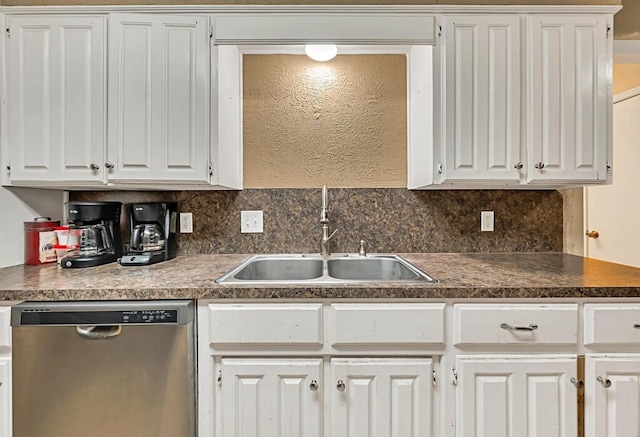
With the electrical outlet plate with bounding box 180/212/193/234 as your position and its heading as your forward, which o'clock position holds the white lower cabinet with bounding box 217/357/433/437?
The white lower cabinet is roughly at 11 o'clock from the electrical outlet plate.

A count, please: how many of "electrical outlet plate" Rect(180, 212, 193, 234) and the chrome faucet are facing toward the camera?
2

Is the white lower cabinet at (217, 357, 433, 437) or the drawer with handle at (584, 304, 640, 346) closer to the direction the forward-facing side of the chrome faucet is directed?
the white lower cabinet

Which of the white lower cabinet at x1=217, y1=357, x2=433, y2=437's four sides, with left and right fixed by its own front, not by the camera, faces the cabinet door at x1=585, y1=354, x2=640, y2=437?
left

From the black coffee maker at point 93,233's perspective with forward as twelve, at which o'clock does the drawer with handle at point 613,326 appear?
The drawer with handle is roughly at 9 o'clock from the black coffee maker.

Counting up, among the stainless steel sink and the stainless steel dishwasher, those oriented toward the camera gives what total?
2

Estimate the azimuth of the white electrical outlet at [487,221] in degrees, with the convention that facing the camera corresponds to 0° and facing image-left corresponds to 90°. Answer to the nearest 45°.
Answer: approximately 0°

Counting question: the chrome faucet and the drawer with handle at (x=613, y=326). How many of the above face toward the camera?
2
